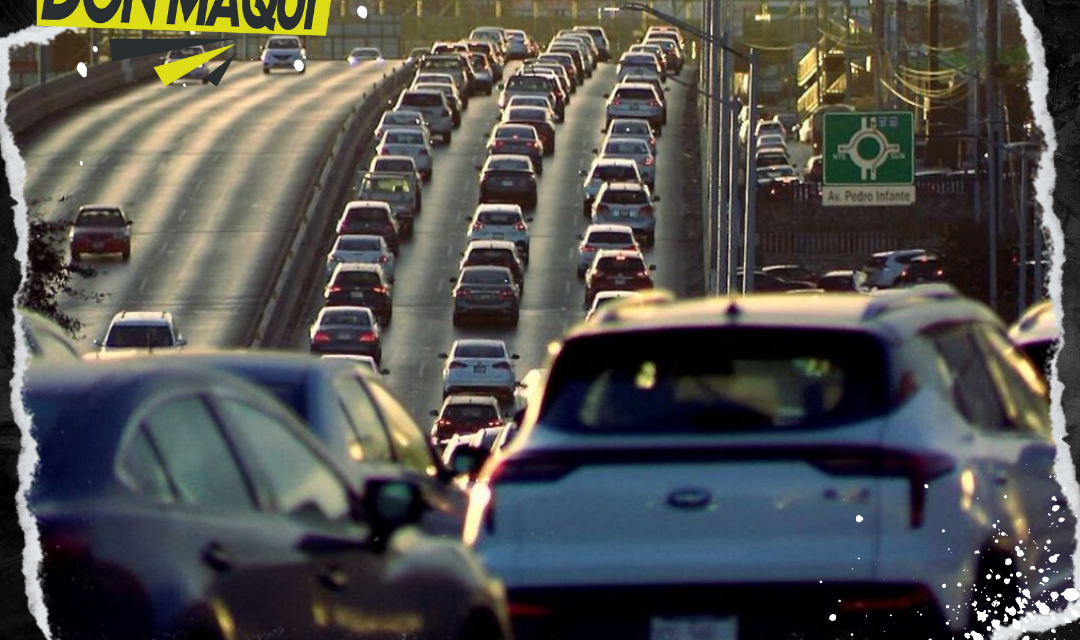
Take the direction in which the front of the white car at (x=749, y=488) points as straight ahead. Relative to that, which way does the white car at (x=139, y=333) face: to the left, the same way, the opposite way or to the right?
the opposite way

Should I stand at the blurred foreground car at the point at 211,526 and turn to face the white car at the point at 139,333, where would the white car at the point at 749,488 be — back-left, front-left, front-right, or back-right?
front-right

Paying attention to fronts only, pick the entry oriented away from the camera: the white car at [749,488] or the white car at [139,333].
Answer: the white car at [749,488]

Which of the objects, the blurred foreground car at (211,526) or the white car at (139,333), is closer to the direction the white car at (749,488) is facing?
the white car

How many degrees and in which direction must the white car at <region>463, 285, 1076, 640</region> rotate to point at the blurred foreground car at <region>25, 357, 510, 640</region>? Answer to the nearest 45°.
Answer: approximately 135° to its left

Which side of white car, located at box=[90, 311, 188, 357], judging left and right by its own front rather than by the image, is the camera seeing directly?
front

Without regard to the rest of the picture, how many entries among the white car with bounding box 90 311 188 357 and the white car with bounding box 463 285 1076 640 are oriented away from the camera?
1

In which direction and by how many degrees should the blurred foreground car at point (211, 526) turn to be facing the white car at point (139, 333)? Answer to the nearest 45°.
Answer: approximately 45° to its left

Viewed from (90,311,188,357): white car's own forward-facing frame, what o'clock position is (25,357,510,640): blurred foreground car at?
The blurred foreground car is roughly at 12 o'clock from the white car.

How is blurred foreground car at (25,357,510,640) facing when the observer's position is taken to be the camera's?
facing away from the viewer and to the right of the viewer

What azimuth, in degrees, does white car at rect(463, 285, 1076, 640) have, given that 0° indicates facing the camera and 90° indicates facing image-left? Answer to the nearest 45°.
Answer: approximately 180°

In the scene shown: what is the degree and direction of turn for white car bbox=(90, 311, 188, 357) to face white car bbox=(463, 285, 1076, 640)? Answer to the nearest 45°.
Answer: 0° — it already faces it

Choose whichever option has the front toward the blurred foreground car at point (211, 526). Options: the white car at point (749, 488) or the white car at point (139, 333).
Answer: the white car at point (139, 333)

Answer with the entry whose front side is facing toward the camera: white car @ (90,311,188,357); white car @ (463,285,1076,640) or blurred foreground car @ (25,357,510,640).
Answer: white car @ (90,311,188,357)

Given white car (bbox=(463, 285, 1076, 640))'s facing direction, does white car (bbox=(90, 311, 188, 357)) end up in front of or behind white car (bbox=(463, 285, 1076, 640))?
in front
